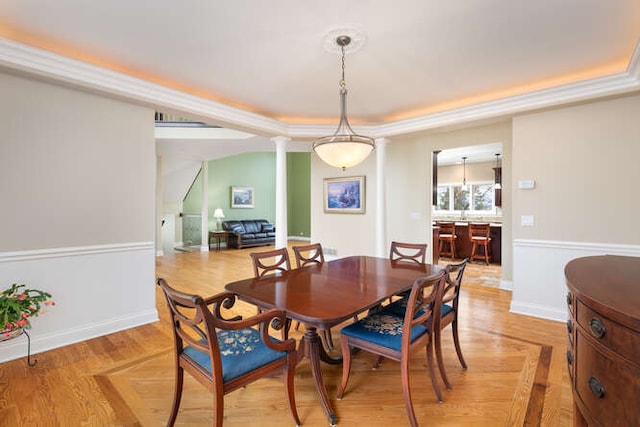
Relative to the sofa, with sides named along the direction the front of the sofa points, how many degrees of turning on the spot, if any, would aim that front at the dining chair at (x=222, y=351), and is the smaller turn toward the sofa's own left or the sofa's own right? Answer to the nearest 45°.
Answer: approximately 45° to the sofa's own right

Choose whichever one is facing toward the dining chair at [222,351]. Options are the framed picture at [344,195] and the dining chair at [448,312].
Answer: the framed picture

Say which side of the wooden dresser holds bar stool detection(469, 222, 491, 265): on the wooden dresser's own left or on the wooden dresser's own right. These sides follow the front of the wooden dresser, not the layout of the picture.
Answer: on the wooden dresser's own right

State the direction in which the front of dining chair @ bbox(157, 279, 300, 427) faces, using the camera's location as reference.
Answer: facing away from the viewer and to the right of the viewer

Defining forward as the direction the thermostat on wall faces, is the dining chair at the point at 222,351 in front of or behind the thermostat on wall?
in front

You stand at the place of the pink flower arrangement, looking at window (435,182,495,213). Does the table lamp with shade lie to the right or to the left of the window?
left

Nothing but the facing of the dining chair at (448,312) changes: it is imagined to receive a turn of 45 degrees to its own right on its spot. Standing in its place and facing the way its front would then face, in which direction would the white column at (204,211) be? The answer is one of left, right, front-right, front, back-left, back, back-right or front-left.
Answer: front-left

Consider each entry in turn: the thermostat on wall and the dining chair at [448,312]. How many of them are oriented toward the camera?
1

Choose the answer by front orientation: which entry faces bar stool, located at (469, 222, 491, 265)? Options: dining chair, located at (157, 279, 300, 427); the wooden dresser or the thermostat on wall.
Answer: the dining chair

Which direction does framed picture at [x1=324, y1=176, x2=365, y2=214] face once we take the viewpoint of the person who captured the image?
facing the viewer

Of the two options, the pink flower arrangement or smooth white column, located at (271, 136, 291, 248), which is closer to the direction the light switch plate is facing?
the pink flower arrangement

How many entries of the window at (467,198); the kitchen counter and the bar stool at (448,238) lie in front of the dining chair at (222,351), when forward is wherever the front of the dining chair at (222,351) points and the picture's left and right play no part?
3

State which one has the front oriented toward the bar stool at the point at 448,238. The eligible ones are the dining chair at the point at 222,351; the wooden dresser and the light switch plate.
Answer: the dining chair

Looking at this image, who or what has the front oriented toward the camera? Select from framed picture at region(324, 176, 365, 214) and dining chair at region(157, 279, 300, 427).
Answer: the framed picture

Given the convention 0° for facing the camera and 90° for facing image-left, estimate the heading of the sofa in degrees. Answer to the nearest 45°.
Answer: approximately 315°

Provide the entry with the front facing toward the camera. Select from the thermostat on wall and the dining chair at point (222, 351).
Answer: the thermostat on wall

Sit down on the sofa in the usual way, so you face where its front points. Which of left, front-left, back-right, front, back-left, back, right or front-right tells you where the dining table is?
front-right

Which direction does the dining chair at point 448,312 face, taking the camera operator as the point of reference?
facing away from the viewer and to the left of the viewer

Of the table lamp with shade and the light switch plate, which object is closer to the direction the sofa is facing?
the light switch plate

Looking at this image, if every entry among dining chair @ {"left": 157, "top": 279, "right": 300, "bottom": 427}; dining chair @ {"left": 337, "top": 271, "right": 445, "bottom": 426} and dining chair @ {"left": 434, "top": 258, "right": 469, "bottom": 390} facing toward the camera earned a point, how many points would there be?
0

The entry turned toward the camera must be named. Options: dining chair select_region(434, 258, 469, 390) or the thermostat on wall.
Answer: the thermostat on wall

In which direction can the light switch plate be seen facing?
toward the camera
